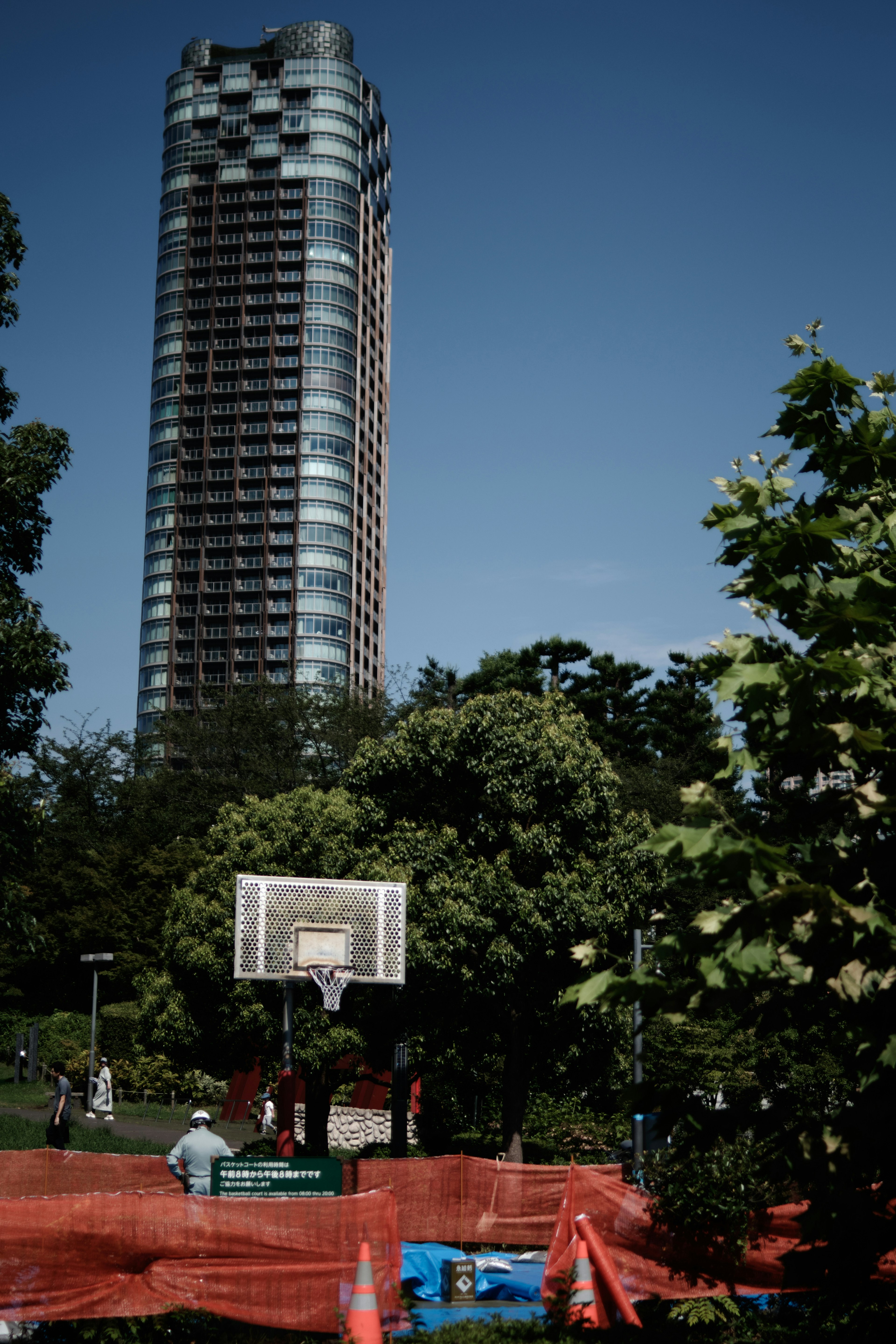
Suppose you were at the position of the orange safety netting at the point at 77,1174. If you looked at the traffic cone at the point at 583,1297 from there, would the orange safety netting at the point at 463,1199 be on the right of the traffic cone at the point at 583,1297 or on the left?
left

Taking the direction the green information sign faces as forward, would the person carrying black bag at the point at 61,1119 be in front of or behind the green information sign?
behind

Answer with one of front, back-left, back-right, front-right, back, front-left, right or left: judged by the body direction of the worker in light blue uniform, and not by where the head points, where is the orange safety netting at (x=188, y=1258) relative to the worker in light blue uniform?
back

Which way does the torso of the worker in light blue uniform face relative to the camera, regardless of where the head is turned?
away from the camera

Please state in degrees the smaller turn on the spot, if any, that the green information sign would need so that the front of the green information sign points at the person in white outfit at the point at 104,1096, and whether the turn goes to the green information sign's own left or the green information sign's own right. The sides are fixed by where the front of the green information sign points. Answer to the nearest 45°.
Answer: approximately 180°

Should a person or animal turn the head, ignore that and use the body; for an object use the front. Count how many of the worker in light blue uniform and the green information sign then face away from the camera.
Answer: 1

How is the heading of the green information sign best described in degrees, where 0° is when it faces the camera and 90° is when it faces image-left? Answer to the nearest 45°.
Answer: approximately 0°

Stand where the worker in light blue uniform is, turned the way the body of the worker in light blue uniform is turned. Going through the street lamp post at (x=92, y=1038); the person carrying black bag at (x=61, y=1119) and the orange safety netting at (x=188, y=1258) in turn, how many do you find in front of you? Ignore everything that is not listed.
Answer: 2

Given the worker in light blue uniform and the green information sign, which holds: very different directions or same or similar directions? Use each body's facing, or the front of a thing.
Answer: very different directions

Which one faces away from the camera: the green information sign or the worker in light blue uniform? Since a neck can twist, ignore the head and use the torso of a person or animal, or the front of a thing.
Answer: the worker in light blue uniform

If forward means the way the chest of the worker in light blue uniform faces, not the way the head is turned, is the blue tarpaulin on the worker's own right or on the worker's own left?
on the worker's own right

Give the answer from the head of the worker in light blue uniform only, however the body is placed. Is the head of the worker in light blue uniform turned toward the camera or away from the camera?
away from the camera

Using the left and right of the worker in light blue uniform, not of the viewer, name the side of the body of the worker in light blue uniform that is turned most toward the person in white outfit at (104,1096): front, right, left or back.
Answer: front

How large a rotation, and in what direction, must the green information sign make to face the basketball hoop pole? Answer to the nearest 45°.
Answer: approximately 180°
